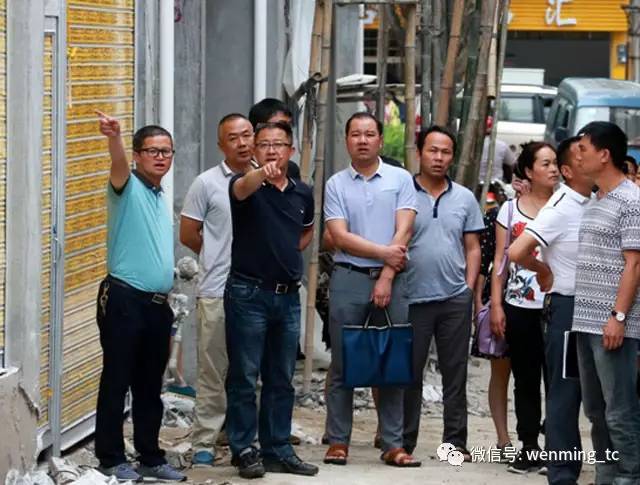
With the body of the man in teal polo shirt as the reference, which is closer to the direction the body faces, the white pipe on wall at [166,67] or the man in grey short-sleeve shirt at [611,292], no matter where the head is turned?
the man in grey short-sleeve shirt

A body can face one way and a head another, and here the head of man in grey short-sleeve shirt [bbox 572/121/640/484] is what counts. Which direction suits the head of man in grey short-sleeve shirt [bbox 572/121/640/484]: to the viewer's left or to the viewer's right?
to the viewer's left

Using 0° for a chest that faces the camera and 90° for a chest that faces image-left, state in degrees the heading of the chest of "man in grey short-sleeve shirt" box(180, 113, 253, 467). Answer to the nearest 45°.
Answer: approximately 315°

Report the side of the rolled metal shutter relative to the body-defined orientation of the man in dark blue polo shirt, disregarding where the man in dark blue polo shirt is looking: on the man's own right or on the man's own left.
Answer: on the man's own right

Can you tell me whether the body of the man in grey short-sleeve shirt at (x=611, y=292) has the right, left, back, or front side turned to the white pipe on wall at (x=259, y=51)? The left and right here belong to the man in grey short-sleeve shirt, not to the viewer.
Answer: right

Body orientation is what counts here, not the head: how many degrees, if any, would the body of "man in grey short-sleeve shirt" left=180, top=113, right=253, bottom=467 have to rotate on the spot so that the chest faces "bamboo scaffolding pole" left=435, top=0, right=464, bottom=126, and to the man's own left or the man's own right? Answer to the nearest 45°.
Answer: approximately 90° to the man's own left

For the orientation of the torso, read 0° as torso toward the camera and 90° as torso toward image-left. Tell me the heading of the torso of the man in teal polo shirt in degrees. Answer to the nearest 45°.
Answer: approximately 315°

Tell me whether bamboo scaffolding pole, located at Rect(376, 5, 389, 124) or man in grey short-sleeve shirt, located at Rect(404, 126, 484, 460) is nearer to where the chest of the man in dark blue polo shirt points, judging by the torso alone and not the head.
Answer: the man in grey short-sleeve shirt

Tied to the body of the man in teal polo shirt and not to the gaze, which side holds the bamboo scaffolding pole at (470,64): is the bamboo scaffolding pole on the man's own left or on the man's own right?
on the man's own left
